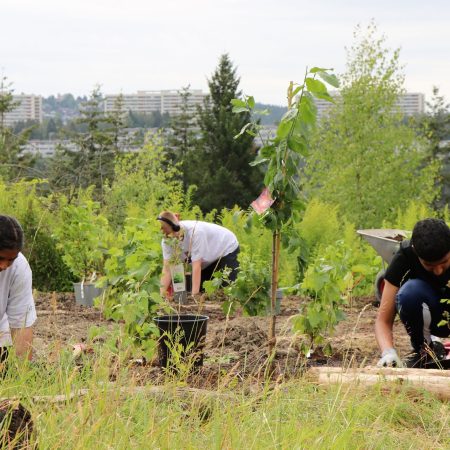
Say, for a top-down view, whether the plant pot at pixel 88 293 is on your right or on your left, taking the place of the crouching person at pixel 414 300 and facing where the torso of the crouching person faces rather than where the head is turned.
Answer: on your right
